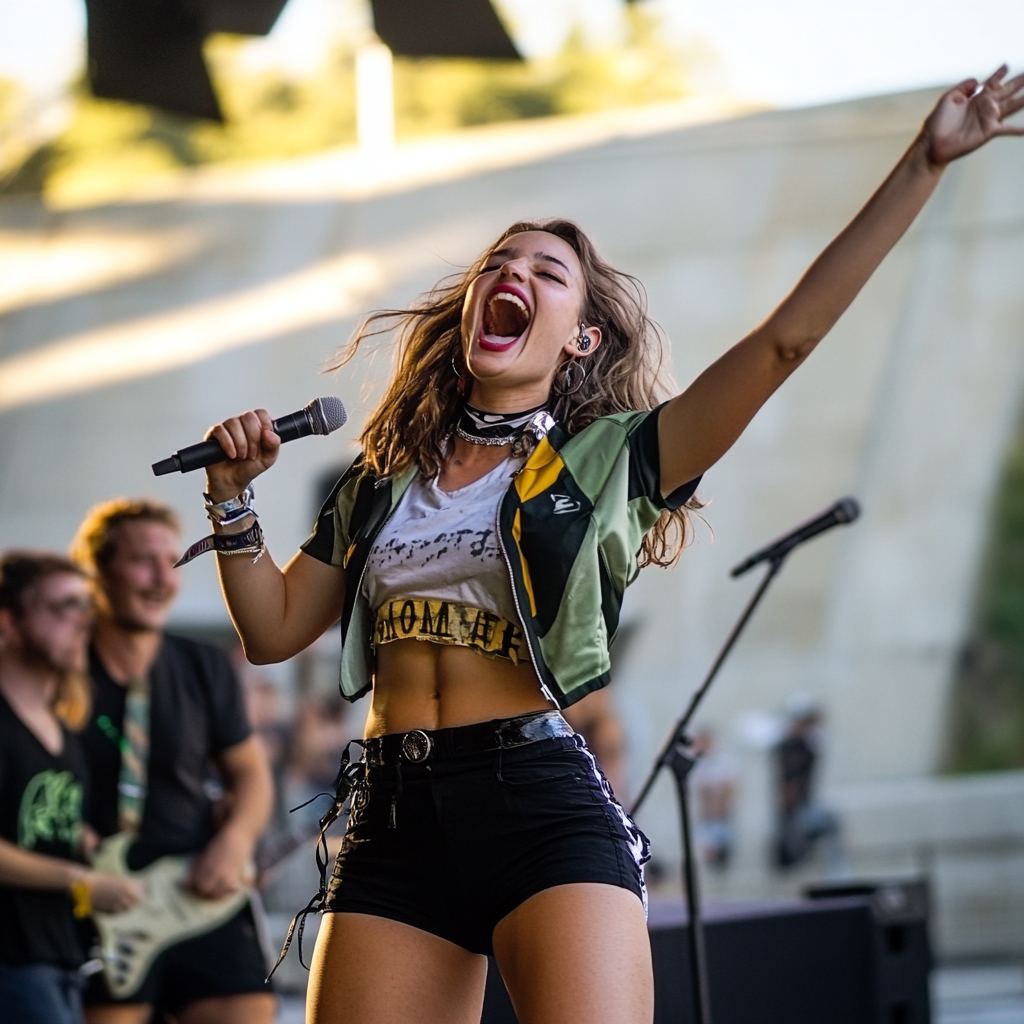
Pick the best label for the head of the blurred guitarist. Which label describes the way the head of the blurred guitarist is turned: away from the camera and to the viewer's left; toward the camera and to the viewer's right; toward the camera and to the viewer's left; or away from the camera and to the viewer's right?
toward the camera and to the viewer's right

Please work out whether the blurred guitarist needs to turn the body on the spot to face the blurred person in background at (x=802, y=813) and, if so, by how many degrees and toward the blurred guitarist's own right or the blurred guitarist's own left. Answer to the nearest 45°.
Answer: approximately 135° to the blurred guitarist's own left

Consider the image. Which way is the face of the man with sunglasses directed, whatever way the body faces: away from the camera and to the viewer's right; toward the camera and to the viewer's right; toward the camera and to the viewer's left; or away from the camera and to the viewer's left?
toward the camera and to the viewer's right

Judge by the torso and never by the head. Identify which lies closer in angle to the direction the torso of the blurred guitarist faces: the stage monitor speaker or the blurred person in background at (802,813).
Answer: the stage monitor speaker

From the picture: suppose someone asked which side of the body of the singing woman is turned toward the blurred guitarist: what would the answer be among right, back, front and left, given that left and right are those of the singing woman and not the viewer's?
right

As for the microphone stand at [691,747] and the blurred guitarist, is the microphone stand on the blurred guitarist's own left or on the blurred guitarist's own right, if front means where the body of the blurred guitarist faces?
on the blurred guitarist's own left

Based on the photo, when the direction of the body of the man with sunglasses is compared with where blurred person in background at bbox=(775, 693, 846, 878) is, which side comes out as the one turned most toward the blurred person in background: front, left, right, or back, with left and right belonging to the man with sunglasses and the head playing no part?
left

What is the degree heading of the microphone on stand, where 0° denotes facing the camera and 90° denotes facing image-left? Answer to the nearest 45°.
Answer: approximately 270°

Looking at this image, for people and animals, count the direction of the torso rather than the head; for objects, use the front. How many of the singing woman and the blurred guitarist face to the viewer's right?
0

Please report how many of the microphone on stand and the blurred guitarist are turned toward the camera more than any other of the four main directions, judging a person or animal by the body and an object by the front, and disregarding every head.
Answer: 1

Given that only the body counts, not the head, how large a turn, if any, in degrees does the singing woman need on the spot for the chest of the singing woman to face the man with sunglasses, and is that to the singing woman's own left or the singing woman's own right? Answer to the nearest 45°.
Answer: approximately 90° to the singing woman's own right

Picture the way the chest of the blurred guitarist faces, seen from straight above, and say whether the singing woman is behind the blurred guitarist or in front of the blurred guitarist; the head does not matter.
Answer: in front
